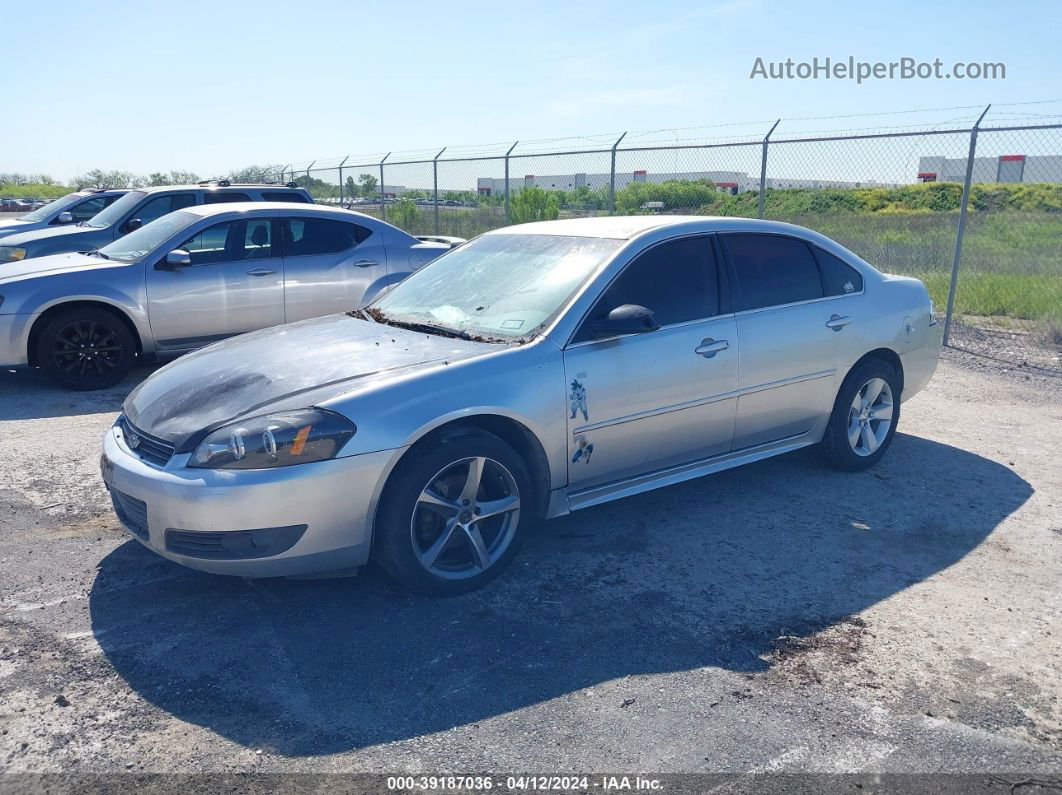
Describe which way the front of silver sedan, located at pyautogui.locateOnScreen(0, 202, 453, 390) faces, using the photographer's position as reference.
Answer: facing to the left of the viewer

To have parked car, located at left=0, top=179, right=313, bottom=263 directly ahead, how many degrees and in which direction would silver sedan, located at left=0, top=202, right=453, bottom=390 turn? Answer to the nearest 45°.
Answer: approximately 90° to its right

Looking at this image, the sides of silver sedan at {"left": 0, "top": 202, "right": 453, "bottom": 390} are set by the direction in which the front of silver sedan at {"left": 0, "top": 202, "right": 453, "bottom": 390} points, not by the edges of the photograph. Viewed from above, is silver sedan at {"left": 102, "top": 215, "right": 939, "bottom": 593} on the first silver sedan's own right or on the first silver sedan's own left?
on the first silver sedan's own left

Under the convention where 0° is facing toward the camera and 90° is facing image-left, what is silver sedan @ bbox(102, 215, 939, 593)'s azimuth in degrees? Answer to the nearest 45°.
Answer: approximately 45°

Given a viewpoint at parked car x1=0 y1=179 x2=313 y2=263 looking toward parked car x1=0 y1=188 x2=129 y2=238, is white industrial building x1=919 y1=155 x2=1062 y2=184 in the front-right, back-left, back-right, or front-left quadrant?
front-right

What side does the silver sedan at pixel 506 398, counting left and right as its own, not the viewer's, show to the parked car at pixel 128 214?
right

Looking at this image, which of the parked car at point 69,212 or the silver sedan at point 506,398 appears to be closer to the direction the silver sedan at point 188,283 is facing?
the parked car

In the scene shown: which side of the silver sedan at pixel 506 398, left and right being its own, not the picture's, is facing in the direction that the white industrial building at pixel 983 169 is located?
back

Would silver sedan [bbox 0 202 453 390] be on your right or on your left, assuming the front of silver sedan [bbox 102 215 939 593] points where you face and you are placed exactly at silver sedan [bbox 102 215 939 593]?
on your right

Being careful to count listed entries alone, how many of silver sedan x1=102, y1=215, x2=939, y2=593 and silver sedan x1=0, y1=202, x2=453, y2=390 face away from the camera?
0

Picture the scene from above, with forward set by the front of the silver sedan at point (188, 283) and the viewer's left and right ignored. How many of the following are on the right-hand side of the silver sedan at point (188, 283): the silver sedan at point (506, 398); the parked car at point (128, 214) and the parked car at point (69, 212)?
2
